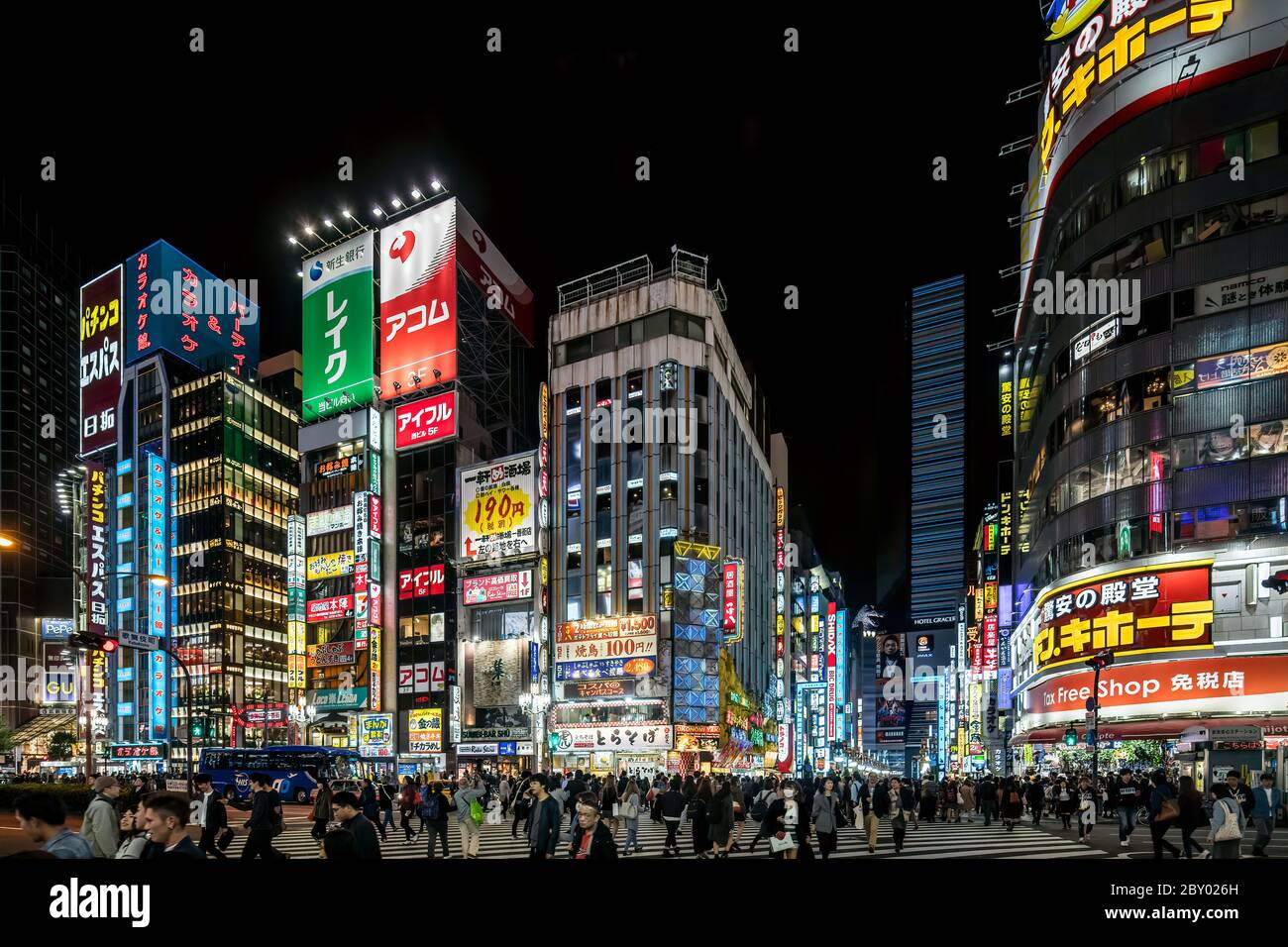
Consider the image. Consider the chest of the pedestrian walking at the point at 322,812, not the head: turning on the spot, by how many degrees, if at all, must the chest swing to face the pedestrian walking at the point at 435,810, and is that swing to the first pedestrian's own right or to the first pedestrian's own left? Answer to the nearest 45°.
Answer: approximately 135° to the first pedestrian's own left

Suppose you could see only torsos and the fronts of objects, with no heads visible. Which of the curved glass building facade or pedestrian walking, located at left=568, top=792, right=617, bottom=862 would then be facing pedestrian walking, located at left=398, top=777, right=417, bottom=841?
the curved glass building facade

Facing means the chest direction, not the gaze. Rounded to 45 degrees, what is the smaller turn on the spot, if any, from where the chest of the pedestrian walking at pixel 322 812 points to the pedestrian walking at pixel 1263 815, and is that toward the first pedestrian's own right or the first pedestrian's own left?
approximately 135° to the first pedestrian's own left

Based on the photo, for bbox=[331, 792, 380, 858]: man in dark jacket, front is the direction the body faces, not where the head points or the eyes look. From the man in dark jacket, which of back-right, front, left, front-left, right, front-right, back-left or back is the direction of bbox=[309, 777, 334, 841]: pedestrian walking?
right

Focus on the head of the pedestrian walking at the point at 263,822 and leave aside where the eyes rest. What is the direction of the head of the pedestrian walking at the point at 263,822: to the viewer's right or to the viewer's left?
to the viewer's left
